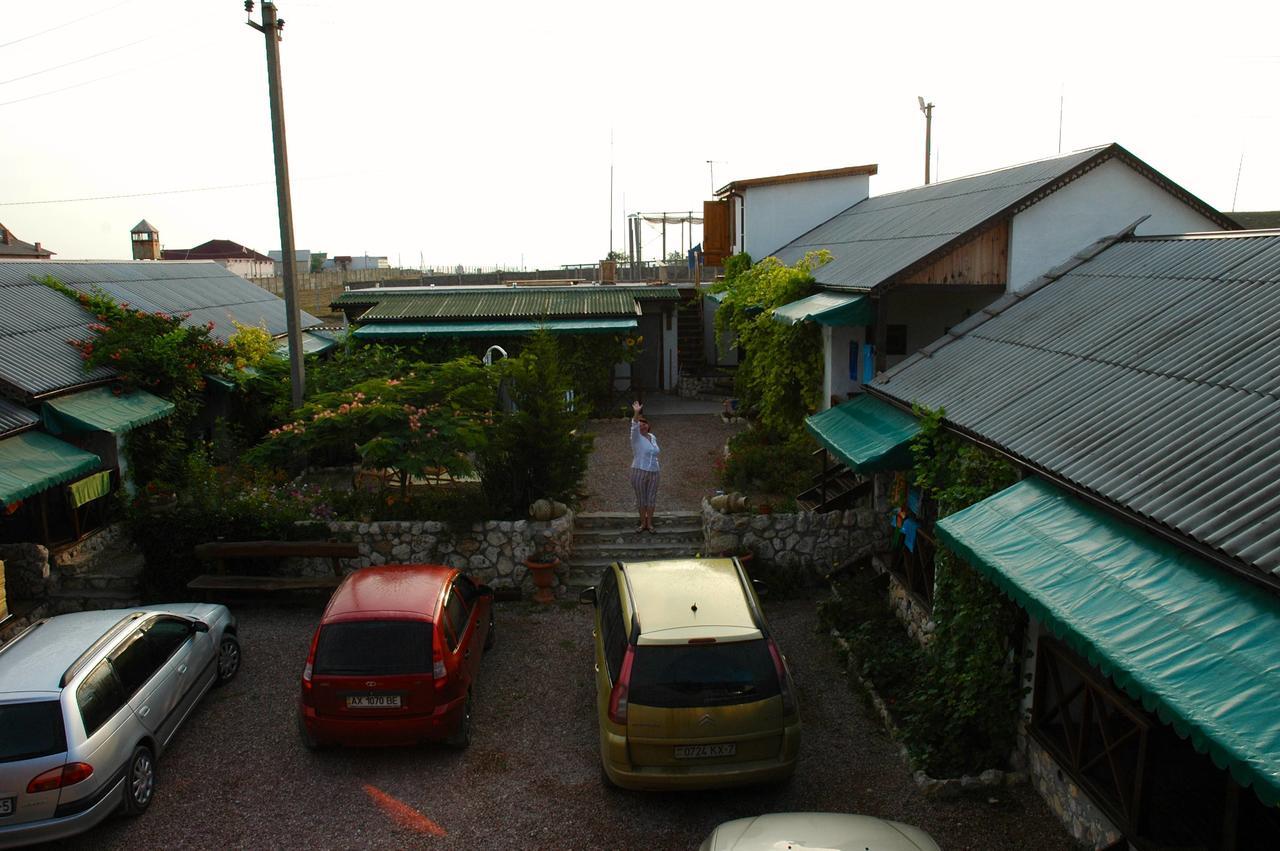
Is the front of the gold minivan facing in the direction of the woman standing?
yes

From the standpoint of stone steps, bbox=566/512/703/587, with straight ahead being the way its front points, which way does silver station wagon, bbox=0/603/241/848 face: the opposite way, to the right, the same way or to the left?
the opposite way

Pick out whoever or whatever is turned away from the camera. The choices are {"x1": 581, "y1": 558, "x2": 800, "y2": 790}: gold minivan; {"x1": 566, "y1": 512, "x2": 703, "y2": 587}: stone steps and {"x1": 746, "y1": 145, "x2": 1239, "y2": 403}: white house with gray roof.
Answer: the gold minivan

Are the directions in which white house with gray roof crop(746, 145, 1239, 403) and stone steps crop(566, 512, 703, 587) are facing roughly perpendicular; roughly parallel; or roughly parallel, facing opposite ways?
roughly perpendicular

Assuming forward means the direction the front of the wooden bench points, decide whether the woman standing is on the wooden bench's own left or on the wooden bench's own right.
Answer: on the wooden bench's own left

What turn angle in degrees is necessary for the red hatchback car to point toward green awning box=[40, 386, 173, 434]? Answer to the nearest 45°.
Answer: approximately 45° to its left

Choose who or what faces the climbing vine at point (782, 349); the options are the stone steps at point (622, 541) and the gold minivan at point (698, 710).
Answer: the gold minivan

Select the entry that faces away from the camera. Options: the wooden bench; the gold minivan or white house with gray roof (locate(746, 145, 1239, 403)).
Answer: the gold minivan

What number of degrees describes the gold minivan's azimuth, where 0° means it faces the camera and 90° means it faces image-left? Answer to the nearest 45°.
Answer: approximately 180°

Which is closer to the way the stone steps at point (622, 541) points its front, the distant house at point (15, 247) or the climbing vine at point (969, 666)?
the climbing vine

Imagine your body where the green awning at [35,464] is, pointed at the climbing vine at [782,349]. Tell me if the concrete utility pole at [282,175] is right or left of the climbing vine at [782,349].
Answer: left

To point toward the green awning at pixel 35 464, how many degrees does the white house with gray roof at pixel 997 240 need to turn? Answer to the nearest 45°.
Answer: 0° — it already faces it

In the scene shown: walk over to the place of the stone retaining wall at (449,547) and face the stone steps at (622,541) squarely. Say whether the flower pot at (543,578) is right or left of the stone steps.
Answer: right

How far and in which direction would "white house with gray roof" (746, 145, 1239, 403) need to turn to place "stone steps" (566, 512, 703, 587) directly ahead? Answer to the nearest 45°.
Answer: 0° — it already faces it

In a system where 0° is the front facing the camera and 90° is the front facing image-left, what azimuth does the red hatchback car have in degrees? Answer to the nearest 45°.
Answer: approximately 180°

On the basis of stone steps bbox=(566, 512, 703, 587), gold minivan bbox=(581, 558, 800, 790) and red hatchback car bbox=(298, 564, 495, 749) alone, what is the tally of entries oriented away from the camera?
2

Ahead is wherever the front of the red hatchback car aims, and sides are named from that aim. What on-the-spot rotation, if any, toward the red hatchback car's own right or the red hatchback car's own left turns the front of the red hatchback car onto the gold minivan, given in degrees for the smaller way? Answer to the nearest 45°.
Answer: approximately 135° to the red hatchback car's own right
